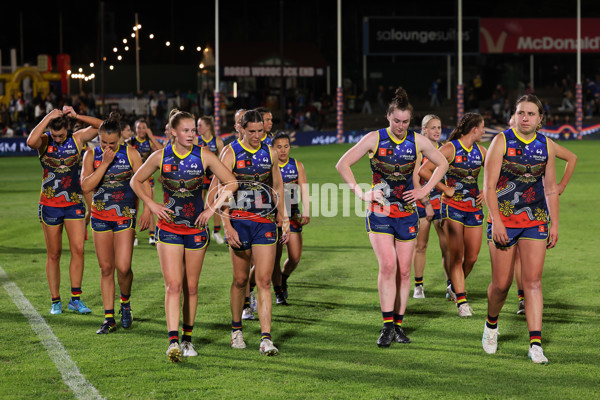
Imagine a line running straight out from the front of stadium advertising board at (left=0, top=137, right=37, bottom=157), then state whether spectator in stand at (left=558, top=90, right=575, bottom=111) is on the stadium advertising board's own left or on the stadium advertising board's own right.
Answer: on the stadium advertising board's own left

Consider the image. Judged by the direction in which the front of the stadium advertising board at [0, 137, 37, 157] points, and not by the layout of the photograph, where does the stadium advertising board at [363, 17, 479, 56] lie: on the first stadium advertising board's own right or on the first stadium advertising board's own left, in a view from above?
on the first stadium advertising board's own left

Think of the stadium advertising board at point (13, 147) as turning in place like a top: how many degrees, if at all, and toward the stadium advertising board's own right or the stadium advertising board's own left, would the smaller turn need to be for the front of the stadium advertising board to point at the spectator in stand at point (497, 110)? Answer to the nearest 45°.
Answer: approximately 90° to the stadium advertising board's own left

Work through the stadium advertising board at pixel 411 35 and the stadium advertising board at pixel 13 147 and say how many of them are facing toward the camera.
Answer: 2

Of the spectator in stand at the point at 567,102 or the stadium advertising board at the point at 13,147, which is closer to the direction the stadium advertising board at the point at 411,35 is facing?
the stadium advertising board

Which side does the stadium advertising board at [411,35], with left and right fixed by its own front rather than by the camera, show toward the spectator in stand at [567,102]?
left

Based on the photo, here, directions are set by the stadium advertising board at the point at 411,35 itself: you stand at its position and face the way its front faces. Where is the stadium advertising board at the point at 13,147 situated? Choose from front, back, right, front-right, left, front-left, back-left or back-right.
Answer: front-right

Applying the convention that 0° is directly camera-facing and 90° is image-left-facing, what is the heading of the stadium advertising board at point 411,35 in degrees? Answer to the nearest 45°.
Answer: approximately 0°

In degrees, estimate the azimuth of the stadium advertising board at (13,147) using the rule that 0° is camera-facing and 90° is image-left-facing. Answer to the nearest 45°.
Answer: approximately 0°
